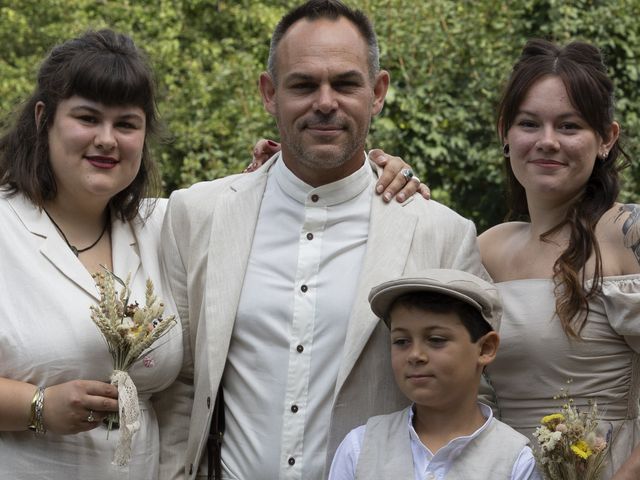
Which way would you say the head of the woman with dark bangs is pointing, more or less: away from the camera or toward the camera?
toward the camera

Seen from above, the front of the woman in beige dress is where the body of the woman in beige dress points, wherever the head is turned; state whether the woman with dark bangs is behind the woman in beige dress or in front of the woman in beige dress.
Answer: in front

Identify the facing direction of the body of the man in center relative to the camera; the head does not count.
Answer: toward the camera

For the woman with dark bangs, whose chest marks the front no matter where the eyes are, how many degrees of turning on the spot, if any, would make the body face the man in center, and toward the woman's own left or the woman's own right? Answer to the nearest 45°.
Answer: approximately 45° to the woman's own left

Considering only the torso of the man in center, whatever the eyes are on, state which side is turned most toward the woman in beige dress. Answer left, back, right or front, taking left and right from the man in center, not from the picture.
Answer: left

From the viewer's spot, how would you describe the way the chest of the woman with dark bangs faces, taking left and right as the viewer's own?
facing the viewer and to the right of the viewer

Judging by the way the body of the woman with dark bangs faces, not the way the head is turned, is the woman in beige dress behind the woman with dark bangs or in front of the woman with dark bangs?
in front

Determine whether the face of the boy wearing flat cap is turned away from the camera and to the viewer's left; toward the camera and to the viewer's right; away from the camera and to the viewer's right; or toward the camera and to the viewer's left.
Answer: toward the camera and to the viewer's left

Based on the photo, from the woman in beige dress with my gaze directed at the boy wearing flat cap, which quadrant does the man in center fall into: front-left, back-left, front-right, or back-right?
front-right

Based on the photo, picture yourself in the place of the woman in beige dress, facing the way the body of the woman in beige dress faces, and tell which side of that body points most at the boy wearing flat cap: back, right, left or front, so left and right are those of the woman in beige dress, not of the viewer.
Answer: front

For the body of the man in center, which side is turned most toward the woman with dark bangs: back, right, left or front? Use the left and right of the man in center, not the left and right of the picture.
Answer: right

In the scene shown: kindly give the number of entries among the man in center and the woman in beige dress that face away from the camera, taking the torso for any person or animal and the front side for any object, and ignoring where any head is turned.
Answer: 0
